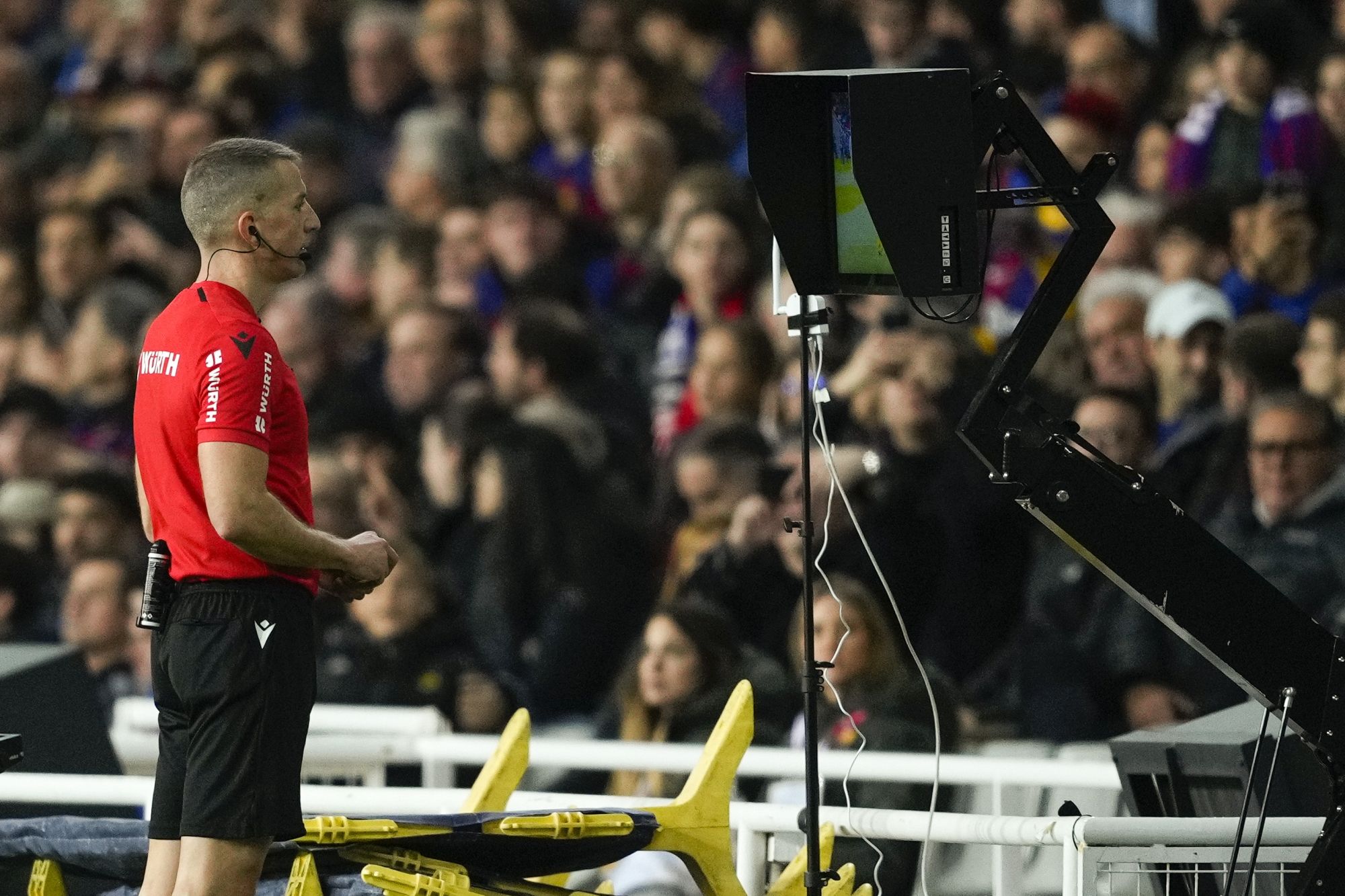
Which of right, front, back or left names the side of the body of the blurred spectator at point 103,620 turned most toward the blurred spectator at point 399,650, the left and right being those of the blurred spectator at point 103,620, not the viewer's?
left

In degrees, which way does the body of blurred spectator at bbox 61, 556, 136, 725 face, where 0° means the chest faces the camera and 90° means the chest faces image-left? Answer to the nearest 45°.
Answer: approximately 45°

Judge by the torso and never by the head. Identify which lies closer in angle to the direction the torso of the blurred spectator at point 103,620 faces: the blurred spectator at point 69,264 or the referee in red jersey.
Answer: the referee in red jersey

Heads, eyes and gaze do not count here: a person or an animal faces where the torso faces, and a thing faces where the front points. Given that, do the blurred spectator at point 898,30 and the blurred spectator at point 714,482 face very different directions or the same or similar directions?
same or similar directions

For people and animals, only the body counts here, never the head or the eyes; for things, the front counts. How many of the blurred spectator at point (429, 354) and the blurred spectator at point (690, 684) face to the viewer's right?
0

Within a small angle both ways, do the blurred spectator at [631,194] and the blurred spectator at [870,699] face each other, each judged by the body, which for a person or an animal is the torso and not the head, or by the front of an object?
no

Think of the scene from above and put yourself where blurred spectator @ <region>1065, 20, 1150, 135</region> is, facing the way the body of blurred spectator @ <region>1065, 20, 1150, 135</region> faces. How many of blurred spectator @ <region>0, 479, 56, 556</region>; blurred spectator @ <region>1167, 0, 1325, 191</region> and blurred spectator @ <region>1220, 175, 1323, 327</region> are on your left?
2

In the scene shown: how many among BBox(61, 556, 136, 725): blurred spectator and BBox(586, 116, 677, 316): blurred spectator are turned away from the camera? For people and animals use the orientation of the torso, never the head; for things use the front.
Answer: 0

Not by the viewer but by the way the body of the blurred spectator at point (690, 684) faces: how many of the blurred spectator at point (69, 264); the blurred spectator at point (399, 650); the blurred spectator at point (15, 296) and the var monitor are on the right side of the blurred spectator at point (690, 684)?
3

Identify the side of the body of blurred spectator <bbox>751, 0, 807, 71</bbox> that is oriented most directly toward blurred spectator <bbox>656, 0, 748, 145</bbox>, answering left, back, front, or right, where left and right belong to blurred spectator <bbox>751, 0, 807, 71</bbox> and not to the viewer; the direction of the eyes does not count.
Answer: right

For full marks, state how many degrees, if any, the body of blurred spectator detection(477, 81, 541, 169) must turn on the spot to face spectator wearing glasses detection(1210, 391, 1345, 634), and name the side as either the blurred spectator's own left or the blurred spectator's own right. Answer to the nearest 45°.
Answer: approximately 90° to the blurred spectator's own left

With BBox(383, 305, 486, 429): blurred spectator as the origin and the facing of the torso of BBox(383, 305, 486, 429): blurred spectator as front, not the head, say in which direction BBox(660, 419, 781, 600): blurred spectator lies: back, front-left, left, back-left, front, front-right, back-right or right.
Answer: left

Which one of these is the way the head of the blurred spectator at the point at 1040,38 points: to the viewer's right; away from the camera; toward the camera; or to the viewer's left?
toward the camera

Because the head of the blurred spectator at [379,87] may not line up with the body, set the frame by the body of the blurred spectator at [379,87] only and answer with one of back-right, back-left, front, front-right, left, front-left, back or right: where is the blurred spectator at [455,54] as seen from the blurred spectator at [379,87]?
left

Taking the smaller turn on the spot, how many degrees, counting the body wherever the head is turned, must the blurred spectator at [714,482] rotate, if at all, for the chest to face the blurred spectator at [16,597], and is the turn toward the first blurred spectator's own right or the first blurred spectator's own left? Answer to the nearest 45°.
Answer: approximately 45° to the first blurred spectator's own right

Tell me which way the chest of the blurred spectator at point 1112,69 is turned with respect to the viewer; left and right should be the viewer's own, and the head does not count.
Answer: facing the viewer and to the left of the viewer

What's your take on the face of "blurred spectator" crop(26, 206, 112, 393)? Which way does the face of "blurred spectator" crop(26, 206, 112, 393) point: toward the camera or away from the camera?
toward the camera

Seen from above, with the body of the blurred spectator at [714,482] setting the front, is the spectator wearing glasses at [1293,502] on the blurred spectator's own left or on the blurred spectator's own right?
on the blurred spectator's own left

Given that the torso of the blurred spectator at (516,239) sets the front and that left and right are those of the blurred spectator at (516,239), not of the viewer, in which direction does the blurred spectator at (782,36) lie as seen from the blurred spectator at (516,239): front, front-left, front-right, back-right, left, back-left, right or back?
back-left

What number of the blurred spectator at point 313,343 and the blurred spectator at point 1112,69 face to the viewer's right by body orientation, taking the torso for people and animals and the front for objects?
0
